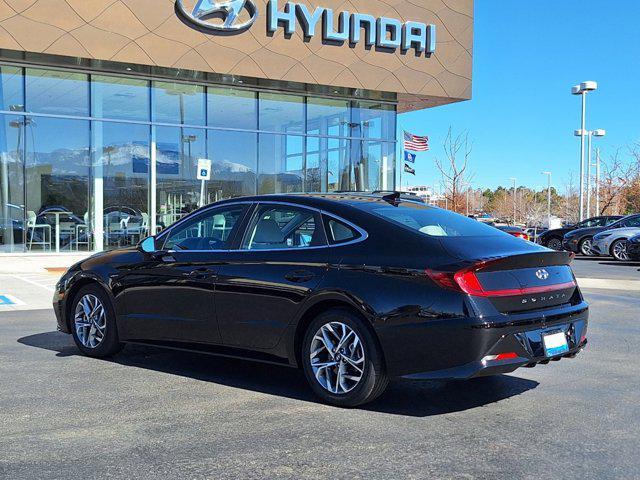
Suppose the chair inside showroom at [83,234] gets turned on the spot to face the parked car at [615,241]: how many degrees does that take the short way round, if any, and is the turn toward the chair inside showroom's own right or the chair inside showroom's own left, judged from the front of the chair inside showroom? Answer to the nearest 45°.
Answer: approximately 180°

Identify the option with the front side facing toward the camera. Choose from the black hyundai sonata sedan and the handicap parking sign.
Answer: the handicap parking sign

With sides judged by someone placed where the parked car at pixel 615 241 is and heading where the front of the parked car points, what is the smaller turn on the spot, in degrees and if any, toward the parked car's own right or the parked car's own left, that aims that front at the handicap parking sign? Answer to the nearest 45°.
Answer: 0° — it already faces it

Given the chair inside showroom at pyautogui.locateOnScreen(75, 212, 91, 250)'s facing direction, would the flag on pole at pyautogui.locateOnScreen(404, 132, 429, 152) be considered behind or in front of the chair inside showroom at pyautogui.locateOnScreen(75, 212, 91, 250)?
behind

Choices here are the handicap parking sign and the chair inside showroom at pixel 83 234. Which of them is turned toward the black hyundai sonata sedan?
the handicap parking sign

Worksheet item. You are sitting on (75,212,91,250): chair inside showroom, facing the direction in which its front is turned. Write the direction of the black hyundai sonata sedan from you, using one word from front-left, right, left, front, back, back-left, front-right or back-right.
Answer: left

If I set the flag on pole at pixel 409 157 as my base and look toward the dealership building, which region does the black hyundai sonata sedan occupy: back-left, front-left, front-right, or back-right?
front-left

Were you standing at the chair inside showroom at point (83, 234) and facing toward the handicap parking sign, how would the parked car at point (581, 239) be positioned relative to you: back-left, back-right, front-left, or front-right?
front-left

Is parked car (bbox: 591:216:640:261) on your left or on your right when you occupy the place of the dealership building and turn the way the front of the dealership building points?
on your left

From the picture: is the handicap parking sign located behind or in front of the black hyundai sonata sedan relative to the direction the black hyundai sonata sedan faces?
in front

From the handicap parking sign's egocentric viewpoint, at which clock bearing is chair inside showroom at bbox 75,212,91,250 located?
The chair inside showroom is roughly at 4 o'clock from the handicap parking sign.
